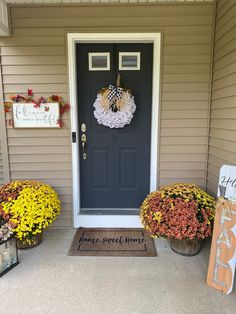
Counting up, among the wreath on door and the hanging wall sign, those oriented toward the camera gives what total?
2

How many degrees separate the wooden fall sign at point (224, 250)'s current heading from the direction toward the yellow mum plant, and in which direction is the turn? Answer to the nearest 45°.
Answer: approximately 45° to its right

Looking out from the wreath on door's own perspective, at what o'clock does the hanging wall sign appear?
The hanging wall sign is roughly at 3 o'clock from the wreath on door.

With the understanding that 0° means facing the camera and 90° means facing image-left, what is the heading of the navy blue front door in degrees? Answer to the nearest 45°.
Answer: approximately 0°

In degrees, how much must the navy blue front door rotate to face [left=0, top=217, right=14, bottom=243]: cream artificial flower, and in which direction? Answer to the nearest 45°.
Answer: approximately 45° to its right

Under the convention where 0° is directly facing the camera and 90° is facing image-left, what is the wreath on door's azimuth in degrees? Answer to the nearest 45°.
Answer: approximately 0°

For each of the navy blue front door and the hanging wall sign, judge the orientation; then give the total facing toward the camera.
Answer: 2

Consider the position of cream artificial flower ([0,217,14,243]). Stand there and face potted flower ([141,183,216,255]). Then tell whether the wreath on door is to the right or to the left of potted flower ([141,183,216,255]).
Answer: left

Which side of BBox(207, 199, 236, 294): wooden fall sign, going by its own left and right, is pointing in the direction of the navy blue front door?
right
